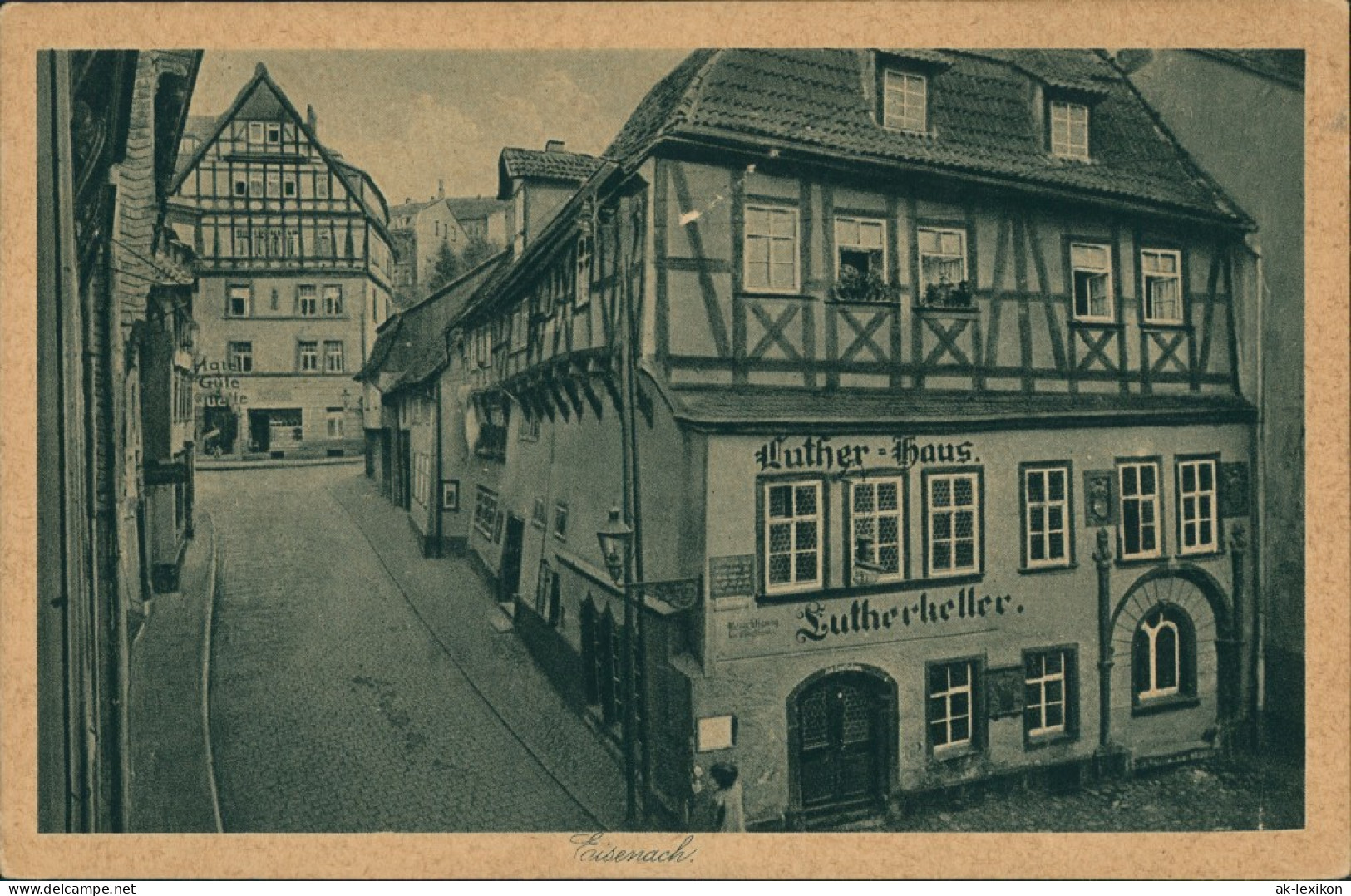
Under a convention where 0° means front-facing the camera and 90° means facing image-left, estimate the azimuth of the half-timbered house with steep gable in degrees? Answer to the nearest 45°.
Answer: approximately 0°

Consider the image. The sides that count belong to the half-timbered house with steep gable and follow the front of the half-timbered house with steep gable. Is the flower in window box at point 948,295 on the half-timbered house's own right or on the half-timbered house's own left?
on the half-timbered house's own left

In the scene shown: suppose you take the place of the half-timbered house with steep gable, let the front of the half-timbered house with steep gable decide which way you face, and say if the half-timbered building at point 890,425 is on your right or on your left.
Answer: on your left
